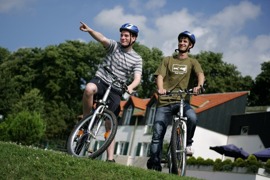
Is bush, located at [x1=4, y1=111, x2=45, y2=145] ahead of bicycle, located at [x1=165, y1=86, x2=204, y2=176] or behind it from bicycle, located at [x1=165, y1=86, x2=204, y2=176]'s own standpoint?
behind

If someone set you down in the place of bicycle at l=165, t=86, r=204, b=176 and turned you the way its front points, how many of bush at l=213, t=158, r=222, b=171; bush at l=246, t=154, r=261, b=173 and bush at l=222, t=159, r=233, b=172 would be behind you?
3

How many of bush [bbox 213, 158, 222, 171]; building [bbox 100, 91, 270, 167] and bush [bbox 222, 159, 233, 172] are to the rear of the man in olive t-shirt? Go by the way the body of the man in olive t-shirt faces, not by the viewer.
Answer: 3

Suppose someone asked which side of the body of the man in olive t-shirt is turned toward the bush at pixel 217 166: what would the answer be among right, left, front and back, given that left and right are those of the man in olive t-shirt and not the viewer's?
back

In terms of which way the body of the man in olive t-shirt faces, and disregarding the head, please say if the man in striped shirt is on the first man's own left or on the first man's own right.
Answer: on the first man's own right

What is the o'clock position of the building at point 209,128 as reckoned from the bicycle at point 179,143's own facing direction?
The building is roughly at 6 o'clock from the bicycle.

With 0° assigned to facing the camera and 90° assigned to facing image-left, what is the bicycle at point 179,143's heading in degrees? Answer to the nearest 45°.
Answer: approximately 0°

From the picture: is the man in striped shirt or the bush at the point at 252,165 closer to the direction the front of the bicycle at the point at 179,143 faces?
the man in striped shirt

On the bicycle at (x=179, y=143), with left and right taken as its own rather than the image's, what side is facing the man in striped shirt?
right

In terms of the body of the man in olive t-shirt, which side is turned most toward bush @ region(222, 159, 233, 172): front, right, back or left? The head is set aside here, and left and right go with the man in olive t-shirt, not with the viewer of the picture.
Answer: back

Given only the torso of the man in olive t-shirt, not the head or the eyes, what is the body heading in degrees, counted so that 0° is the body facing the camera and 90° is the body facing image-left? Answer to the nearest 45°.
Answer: approximately 0°
